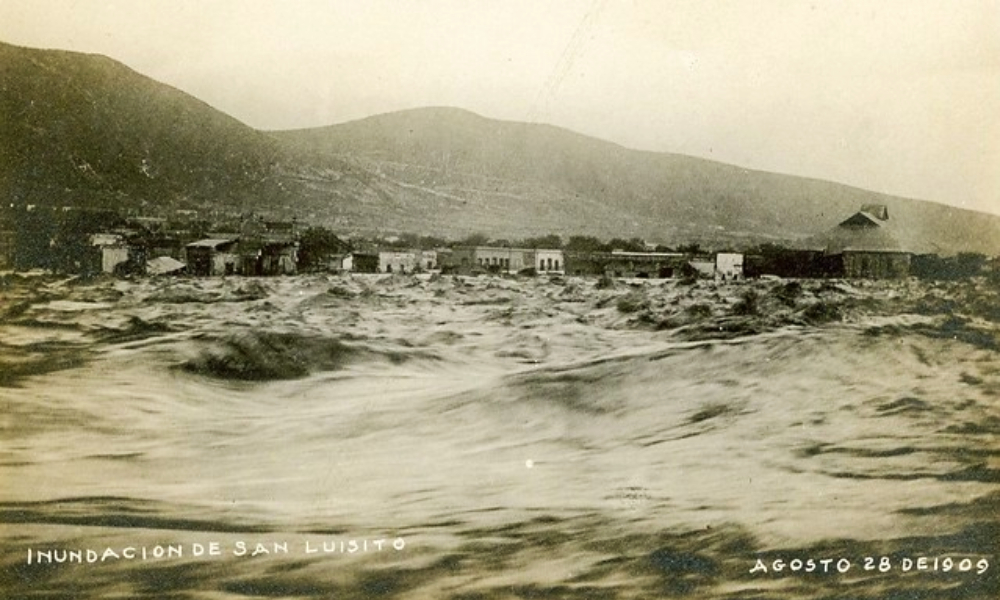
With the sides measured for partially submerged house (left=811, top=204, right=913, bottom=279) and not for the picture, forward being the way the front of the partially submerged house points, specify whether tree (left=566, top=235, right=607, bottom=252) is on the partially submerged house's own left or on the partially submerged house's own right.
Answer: on the partially submerged house's own right

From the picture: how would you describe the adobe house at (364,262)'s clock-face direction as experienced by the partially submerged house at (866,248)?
The adobe house is roughly at 2 o'clock from the partially submerged house.

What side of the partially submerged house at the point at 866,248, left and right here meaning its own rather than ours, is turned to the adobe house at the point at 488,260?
right

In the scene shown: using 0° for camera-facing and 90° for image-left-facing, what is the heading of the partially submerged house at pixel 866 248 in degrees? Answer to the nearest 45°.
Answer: approximately 0°

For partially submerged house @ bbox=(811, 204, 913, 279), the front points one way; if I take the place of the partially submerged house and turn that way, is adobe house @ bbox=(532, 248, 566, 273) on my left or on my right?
on my right

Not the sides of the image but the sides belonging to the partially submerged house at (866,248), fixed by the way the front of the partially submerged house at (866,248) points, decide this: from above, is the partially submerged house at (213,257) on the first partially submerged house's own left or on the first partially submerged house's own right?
on the first partially submerged house's own right
